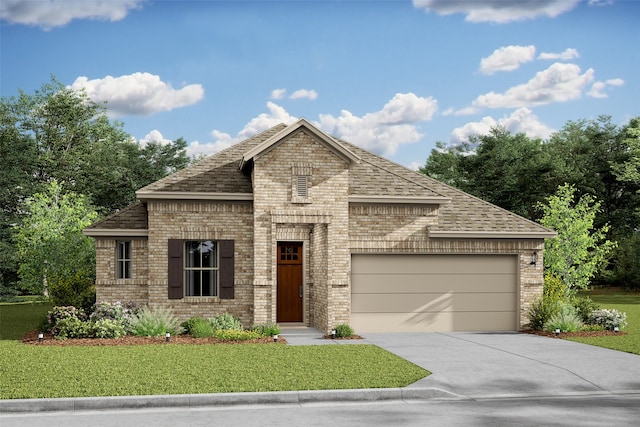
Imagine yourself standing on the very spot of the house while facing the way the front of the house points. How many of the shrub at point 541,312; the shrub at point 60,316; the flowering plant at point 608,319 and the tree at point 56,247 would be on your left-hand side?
2

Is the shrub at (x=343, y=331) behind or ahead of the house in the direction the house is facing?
ahead

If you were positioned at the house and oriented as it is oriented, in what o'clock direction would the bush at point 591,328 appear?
The bush is roughly at 9 o'clock from the house.

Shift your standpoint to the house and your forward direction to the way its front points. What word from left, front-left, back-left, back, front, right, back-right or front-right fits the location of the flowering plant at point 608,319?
left

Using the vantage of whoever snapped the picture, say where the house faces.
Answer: facing the viewer

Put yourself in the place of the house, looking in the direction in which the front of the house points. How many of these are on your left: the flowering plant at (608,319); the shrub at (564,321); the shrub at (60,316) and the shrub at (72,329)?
2

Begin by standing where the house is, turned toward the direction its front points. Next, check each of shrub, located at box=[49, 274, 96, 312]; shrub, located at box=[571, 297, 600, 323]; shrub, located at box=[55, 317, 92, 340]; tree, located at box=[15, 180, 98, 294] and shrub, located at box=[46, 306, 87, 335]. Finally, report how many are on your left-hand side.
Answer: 1

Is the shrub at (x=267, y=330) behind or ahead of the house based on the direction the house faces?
ahead

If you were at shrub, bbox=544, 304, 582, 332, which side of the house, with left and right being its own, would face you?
left

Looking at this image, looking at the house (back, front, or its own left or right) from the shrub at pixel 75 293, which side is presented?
right

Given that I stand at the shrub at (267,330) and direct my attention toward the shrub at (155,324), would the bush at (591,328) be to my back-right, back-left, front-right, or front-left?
back-right

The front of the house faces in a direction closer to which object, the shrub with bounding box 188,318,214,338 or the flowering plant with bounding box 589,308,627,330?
the shrub
